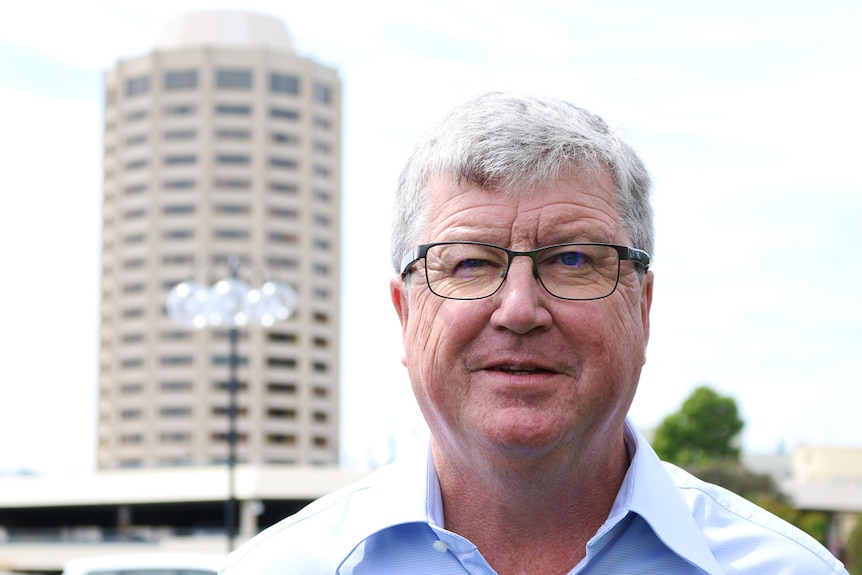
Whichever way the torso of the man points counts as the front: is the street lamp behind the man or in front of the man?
behind

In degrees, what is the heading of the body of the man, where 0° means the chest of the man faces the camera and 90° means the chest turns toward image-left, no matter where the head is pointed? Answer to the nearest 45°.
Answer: approximately 0°

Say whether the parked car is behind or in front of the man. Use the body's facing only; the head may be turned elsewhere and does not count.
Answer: behind

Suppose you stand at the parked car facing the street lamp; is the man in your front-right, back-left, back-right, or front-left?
back-right
